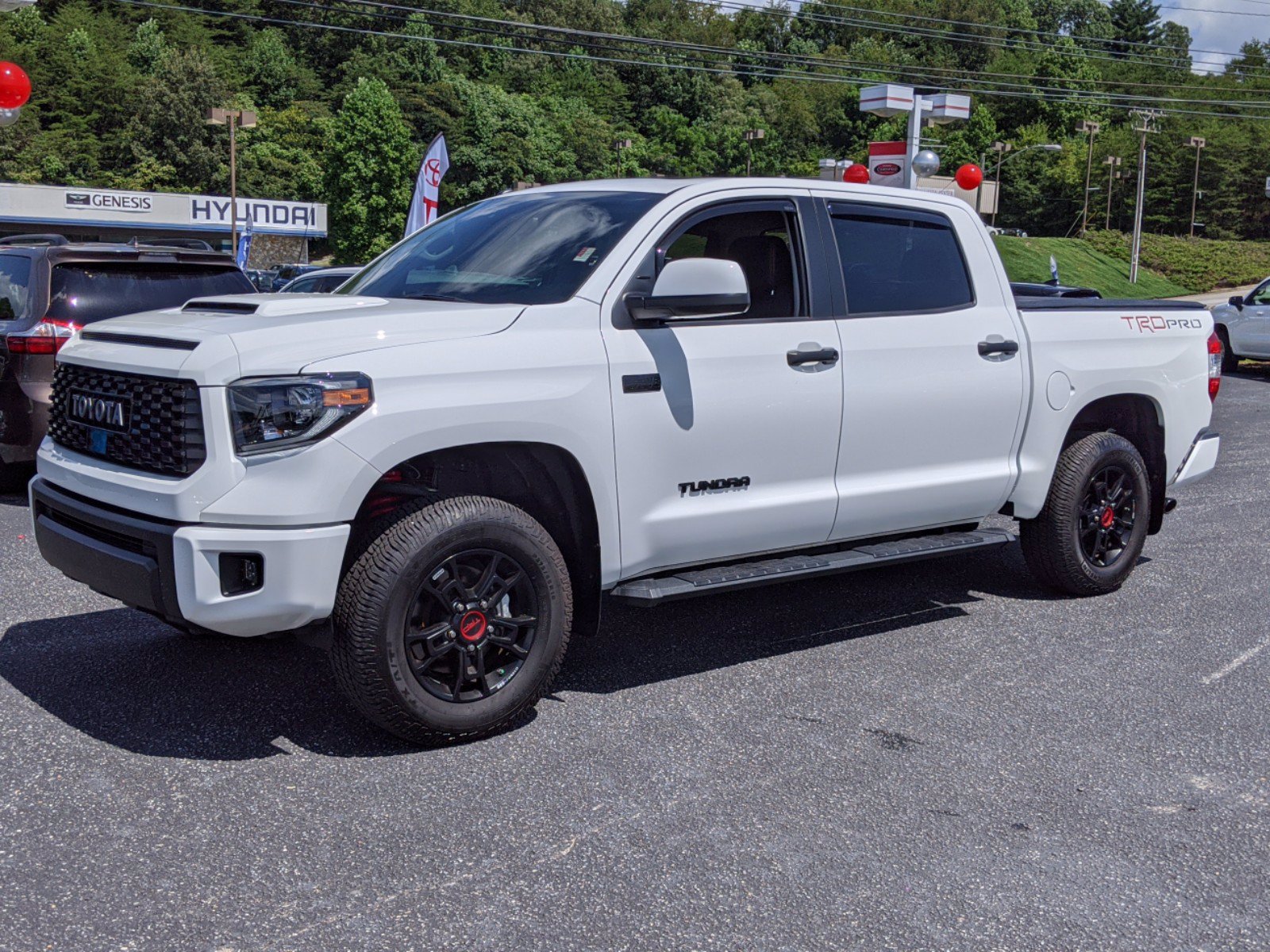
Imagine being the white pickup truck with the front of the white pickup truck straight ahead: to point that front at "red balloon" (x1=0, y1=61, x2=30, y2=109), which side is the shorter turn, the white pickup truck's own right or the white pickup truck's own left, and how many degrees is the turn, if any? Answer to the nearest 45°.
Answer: approximately 90° to the white pickup truck's own right

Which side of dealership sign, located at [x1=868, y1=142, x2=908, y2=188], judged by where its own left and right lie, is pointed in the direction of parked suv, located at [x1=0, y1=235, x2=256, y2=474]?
front

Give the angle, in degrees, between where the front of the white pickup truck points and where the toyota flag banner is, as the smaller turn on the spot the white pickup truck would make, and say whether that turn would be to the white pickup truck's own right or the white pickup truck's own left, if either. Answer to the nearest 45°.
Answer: approximately 135° to the white pickup truck's own right

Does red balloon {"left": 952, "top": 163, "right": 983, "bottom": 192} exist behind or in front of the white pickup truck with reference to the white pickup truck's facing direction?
behind

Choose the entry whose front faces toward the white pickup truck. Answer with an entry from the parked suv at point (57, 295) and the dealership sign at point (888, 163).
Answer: the dealership sign

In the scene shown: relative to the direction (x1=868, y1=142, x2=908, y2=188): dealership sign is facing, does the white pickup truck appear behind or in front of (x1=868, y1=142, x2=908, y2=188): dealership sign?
in front

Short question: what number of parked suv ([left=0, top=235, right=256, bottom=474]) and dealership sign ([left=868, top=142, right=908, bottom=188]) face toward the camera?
1

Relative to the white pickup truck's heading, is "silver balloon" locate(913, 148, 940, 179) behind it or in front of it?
behind

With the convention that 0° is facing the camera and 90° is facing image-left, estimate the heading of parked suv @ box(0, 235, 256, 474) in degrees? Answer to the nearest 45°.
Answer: approximately 135°

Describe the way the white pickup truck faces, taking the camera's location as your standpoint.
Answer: facing the viewer and to the left of the viewer

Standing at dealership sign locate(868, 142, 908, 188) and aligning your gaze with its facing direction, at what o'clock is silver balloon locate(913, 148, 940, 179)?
The silver balloon is roughly at 8 o'clock from the dealership sign.
